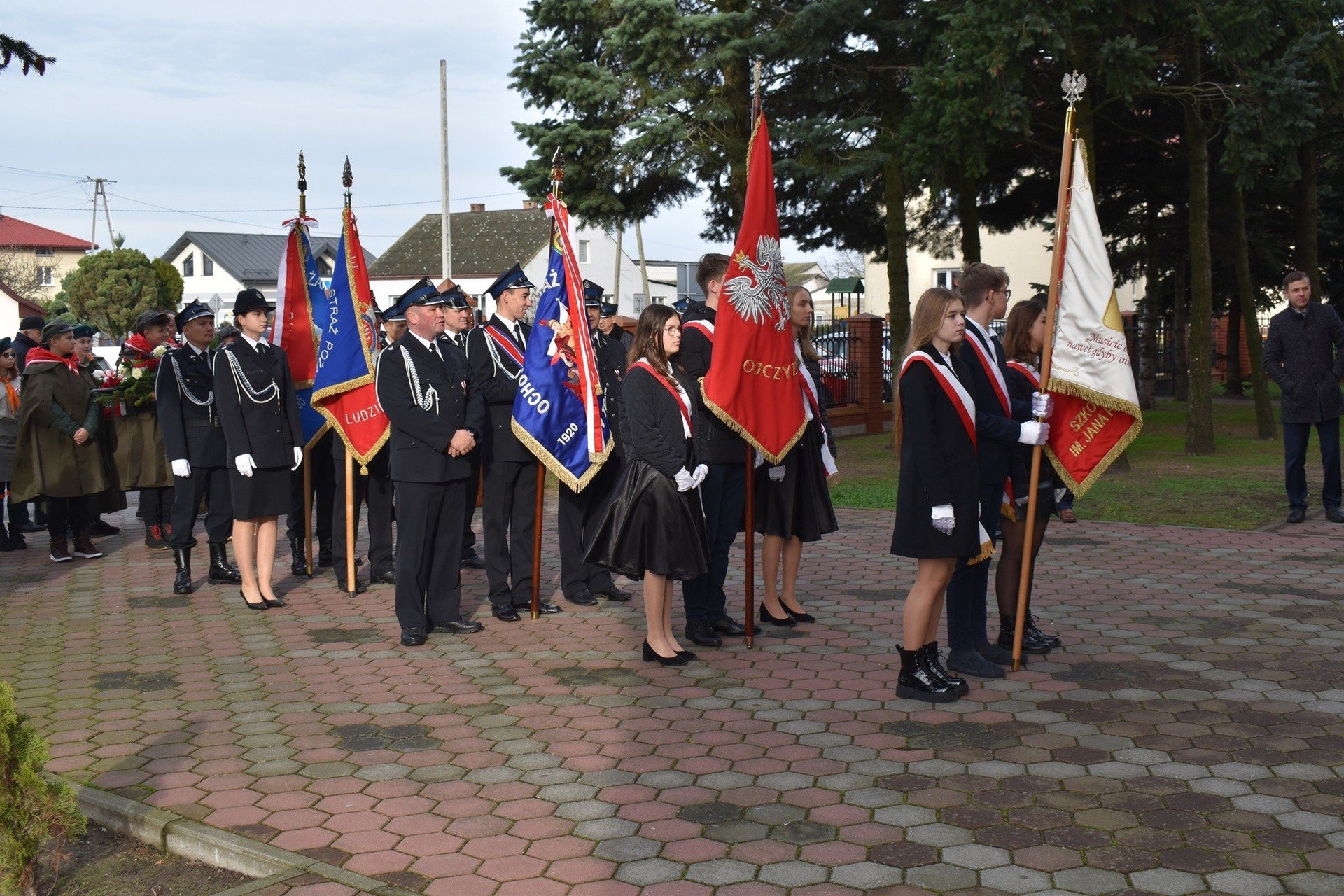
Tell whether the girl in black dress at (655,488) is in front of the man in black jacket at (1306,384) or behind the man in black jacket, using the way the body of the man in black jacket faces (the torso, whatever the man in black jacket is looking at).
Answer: in front

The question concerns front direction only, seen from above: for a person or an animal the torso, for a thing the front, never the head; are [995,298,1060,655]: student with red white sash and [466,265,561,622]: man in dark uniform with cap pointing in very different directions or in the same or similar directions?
same or similar directions

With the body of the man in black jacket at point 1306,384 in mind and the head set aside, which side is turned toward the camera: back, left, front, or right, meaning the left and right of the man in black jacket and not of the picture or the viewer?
front
